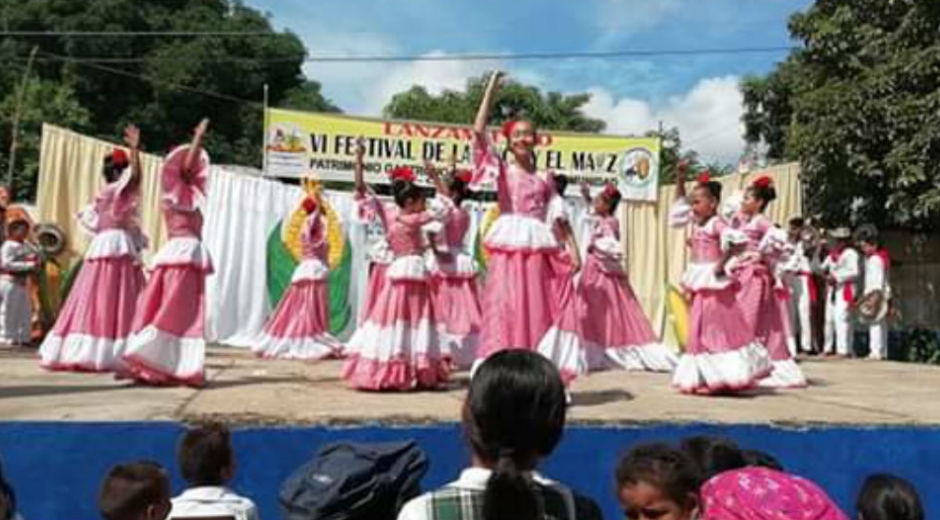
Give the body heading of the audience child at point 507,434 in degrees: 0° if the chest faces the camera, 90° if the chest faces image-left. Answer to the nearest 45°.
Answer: approximately 180°

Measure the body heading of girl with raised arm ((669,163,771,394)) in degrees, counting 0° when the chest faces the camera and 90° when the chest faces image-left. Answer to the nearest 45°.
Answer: approximately 45°

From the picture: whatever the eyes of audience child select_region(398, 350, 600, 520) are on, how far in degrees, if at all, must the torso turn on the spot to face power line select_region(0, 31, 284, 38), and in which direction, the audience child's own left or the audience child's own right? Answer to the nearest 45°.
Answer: approximately 45° to the audience child's own left
